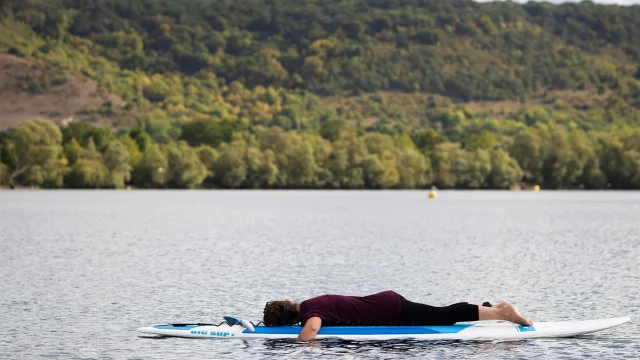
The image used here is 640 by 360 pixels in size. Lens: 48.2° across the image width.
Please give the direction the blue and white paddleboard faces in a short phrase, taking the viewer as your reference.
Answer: facing to the right of the viewer
